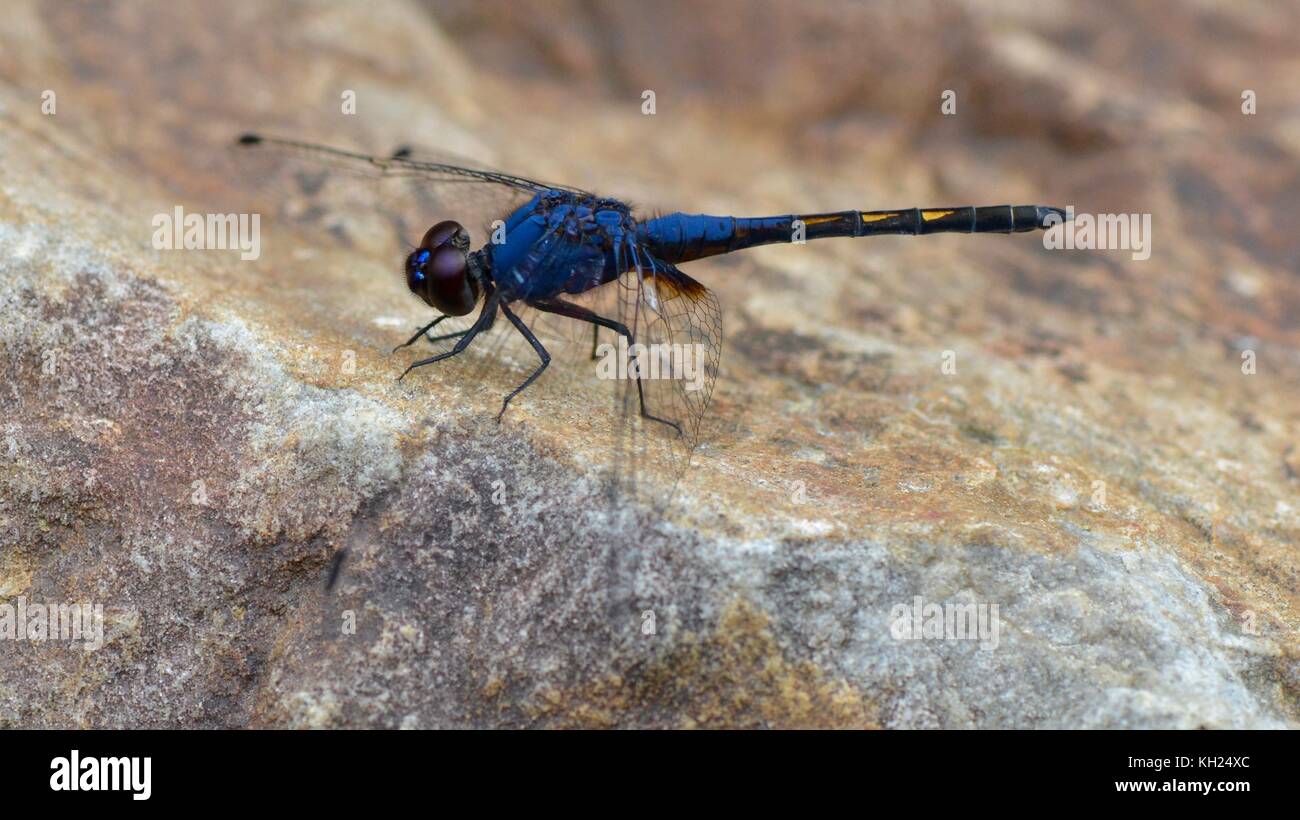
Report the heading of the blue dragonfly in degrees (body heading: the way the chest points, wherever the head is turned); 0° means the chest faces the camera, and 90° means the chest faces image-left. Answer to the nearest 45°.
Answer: approximately 90°
